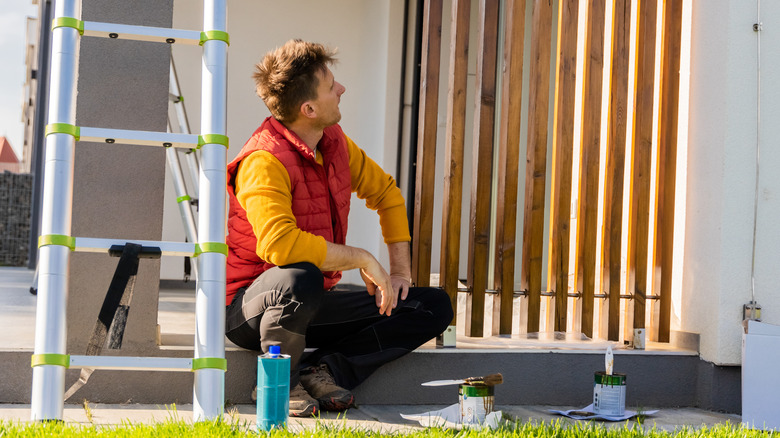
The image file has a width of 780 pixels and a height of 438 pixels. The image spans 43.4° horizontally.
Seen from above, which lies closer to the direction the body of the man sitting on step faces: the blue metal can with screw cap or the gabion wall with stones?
the blue metal can with screw cap

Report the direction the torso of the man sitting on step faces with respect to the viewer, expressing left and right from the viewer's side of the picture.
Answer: facing the viewer and to the right of the viewer

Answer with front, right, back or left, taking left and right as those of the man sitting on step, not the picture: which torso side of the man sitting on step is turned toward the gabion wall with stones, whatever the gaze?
back

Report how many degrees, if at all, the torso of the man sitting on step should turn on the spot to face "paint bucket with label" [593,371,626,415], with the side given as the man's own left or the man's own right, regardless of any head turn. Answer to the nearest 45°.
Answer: approximately 45° to the man's own left

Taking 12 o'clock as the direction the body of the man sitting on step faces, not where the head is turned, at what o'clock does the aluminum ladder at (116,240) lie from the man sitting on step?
The aluminum ladder is roughly at 3 o'clock from the man sitting on step.

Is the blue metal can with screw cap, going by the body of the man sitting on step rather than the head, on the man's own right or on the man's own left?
on the man's own right

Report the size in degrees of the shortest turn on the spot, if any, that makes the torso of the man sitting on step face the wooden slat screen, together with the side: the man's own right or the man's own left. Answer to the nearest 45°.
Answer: approximately 90° to the man's own left
